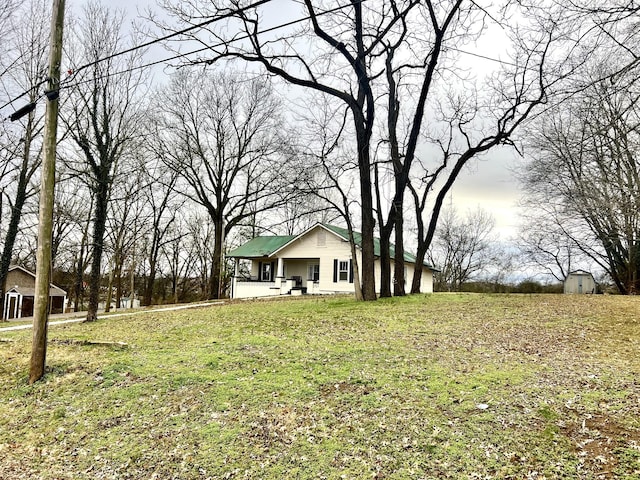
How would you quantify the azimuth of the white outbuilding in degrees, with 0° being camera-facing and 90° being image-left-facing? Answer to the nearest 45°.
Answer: approximately 0°

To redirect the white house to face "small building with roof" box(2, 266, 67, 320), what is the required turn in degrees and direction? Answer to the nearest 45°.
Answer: approximately 45° to its right

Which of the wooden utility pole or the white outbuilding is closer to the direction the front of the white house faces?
the wooden utility pole

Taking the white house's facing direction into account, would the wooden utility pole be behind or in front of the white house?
in front

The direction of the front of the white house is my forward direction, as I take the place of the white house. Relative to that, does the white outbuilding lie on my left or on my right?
on my left

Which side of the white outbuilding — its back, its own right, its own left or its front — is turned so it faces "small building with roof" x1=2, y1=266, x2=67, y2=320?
right

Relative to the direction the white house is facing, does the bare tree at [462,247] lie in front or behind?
behind

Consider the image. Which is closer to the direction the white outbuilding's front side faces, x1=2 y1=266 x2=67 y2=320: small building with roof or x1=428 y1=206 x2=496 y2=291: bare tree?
the small building with roof

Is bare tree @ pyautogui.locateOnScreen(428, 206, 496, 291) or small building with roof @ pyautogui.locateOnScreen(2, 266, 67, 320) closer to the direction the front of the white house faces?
the small building with roof

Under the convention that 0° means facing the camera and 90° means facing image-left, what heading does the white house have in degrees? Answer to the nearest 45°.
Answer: approximately 45°
